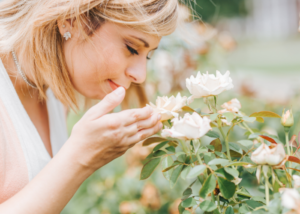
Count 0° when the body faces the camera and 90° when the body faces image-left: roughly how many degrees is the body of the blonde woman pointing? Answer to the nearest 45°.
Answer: approximately 315°

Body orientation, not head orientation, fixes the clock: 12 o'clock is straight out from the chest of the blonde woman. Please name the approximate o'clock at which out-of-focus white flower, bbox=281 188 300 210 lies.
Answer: The out-of-focus white flower is roughly at 11 o'clock from the blonde woman.
